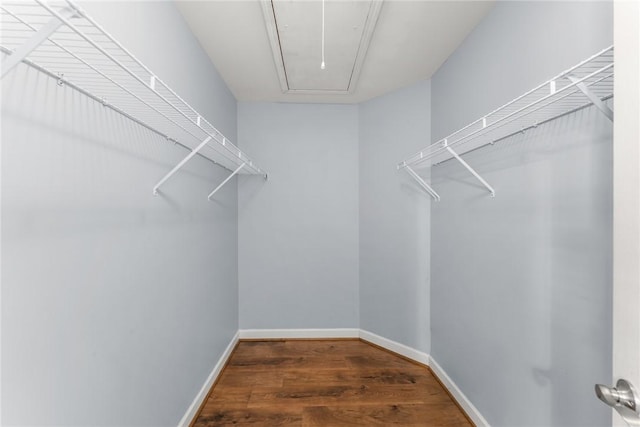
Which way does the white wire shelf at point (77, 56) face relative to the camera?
to the viewer's right

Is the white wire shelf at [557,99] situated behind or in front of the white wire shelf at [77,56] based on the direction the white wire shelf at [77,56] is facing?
in front
